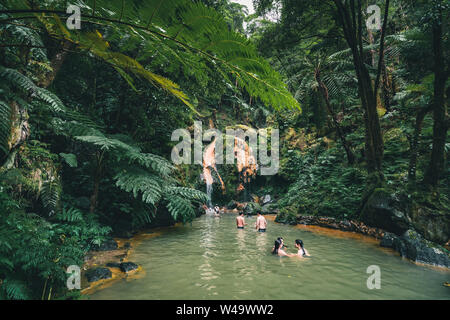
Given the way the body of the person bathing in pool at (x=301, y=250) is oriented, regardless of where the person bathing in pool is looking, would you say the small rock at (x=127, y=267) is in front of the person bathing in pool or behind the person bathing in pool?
in front

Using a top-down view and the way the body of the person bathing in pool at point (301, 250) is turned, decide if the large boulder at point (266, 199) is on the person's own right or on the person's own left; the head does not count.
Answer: on the person's own right

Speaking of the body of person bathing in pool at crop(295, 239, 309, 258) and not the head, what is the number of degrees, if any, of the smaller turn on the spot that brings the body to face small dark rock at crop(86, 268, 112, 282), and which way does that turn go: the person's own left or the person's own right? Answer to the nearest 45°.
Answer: approximately 45° to the person's own left

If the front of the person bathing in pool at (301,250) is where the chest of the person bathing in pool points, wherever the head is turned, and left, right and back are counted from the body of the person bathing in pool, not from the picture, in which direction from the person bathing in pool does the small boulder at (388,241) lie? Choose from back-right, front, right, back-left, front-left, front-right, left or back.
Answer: back-right

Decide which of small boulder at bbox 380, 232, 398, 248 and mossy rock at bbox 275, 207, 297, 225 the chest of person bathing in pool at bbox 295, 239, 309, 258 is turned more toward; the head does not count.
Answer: the mossy rock

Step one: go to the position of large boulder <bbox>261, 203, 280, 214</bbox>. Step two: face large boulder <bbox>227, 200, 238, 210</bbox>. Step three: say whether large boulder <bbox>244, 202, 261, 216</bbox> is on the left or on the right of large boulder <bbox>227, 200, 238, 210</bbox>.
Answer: left

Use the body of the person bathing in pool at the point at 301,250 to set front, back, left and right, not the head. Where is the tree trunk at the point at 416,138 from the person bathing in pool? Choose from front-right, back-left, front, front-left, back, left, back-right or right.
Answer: back-right

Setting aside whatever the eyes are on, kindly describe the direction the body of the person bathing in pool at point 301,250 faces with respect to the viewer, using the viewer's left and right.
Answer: facing to the left of the viewer
